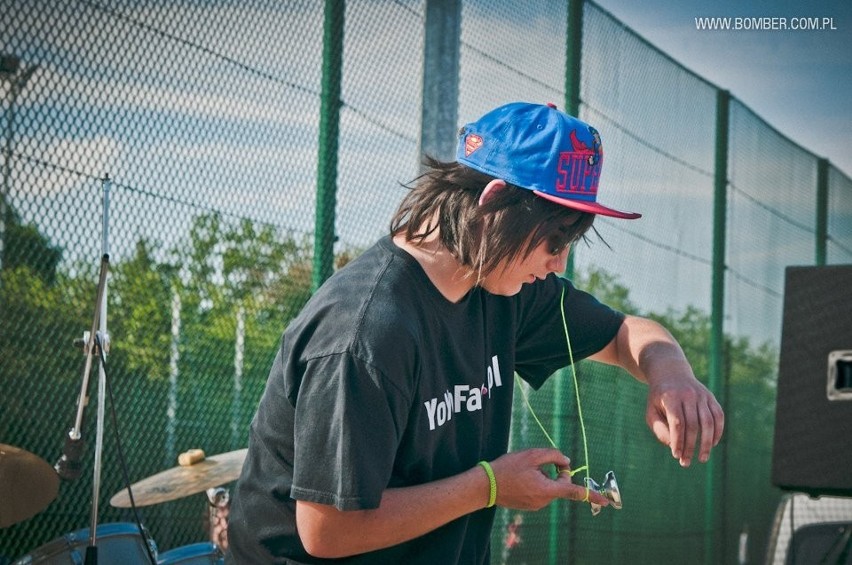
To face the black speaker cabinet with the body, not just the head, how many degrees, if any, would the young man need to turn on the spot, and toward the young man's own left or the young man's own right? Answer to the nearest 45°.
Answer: approximately 90° to the young man's own left

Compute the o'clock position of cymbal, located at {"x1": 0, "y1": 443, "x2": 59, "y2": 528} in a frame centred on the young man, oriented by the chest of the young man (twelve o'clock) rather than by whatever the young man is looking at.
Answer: The cymbal is roughly at 6 o'clock from the young man.

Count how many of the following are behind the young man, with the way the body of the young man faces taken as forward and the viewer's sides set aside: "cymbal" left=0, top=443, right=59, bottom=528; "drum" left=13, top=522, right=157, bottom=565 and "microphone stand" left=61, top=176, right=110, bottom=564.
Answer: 3

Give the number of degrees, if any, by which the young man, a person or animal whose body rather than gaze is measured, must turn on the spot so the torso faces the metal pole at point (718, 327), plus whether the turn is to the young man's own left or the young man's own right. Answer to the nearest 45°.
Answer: approximately 135° to the young man's own left

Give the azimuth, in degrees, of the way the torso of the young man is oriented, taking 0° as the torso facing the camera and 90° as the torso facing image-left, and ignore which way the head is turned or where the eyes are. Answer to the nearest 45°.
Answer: approximately 315°

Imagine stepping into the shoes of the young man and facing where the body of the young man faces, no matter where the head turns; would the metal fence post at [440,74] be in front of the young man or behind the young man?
behind

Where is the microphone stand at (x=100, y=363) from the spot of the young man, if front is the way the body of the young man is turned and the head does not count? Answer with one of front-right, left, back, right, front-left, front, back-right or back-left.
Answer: back

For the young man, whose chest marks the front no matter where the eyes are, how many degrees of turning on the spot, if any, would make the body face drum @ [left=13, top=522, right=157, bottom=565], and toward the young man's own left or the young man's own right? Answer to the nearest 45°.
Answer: approximately 180°

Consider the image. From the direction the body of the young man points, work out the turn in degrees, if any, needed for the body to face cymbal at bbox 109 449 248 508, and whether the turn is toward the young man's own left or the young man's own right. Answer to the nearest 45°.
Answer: approximately 180°

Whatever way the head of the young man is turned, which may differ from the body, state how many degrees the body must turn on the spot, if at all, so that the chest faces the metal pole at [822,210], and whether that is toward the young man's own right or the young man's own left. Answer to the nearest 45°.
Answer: approximately 135° to the young man's own left

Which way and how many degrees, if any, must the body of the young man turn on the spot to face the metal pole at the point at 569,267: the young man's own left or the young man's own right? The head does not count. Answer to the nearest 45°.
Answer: approximately 135° to the young man's own left
